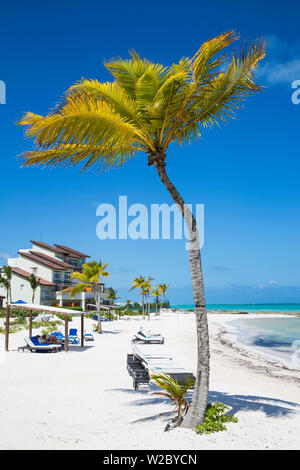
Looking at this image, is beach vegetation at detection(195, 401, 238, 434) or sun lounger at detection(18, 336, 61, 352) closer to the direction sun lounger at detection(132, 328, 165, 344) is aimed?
the beach vegetation

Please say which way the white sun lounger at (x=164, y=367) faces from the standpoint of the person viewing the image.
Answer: facing the viewer and to the right of the viewer

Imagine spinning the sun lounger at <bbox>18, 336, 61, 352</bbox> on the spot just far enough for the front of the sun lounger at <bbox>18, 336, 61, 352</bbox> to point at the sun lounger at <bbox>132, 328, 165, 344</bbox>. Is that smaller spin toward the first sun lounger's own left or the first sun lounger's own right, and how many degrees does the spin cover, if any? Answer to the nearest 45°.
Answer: approximately 45° to the first sun lounger's own left

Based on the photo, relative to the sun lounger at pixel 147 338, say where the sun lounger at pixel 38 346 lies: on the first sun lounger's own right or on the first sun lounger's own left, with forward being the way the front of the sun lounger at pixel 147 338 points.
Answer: on the first sun lounger's own right

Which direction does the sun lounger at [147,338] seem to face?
to the viewer's right

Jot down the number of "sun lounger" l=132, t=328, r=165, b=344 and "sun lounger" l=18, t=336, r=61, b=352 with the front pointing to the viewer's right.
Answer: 2

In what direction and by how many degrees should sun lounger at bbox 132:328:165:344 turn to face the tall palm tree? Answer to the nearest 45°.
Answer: approximately 90° to its right

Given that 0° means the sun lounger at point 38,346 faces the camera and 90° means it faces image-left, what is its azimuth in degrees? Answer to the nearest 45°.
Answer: approximately 270°

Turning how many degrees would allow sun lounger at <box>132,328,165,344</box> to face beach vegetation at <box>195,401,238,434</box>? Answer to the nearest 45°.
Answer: approximately 90° to its right
